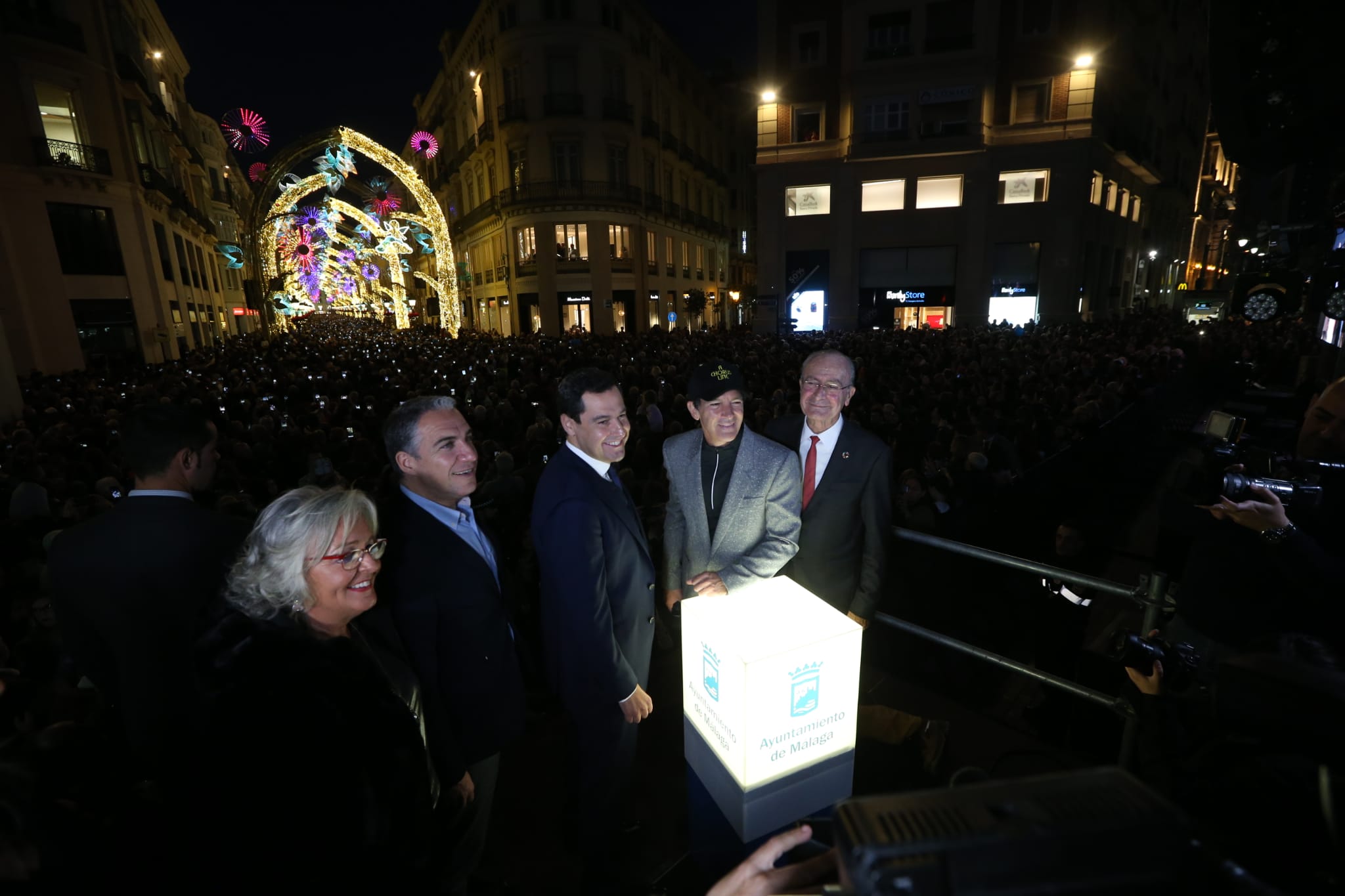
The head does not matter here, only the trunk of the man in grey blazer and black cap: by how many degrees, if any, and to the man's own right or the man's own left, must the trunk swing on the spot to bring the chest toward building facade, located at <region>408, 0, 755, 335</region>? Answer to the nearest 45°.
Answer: approximately 180°

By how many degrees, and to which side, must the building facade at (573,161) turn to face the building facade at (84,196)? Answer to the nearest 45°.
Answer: approximately 45° to its right

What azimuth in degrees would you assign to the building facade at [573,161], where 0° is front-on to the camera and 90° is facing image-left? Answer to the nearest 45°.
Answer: approximately 0°

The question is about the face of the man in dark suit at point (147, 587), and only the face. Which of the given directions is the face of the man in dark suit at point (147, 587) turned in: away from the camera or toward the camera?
away from the camera

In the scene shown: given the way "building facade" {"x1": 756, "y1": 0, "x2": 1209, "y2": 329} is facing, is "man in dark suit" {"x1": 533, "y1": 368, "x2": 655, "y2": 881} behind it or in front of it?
in front

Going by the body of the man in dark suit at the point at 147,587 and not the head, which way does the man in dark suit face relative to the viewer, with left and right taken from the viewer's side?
facing away from the viewer

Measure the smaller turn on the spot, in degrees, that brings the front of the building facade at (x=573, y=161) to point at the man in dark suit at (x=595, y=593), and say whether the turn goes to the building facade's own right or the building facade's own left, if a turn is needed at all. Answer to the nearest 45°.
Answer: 0° — it already faces them

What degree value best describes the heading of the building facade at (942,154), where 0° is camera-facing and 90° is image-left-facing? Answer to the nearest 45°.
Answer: approximately 0°

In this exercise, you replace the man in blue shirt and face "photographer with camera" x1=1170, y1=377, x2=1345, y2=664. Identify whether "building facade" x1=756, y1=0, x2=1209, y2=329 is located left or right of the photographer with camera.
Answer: left

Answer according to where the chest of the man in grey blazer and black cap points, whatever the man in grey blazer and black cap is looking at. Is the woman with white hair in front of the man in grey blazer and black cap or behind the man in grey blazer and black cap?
in front

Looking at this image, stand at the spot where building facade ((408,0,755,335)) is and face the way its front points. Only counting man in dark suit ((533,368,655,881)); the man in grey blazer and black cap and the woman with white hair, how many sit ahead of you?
3

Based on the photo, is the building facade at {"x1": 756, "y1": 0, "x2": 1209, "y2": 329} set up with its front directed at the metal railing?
yes

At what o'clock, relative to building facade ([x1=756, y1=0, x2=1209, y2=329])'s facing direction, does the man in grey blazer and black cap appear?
The man in grey blazer and black cap is roughly at 12 o'clock from the building facade.
